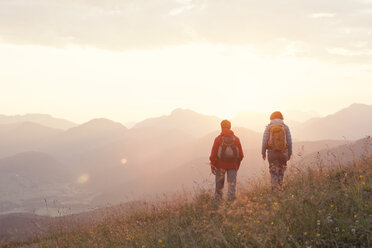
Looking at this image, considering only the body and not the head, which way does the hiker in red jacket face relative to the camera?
away from the camera
